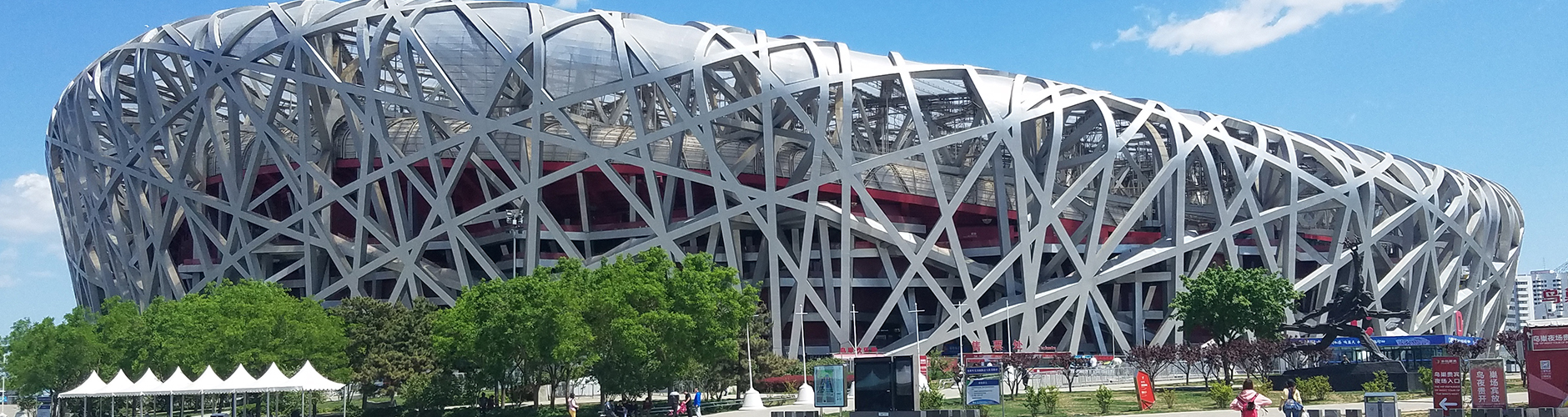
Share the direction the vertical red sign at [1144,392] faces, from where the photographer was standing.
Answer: facing the viewer

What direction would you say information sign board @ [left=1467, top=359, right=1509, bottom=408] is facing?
toward the camera

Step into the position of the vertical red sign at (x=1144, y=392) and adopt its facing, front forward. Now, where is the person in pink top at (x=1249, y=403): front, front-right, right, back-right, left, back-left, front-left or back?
front

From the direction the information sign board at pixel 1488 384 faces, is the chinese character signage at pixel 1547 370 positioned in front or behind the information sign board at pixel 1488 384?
behind

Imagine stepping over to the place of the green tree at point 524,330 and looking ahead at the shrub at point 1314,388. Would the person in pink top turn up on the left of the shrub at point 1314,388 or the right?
right

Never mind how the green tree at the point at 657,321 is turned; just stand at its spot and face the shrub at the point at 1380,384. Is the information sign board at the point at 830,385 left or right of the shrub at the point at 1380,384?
right

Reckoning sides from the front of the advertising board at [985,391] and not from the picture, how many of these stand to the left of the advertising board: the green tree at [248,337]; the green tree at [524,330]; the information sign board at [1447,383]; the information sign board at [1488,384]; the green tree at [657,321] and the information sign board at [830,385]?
2

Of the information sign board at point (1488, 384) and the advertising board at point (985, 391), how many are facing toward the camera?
2

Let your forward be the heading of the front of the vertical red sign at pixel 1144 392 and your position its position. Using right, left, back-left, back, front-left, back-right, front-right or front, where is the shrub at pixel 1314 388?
back-left
